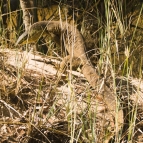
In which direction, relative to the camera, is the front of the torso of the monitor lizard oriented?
to the viewer's left
